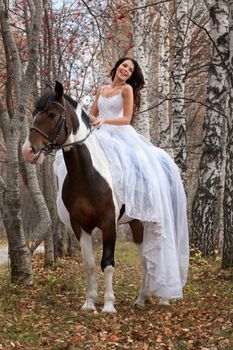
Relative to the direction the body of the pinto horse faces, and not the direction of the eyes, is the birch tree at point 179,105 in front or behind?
behind

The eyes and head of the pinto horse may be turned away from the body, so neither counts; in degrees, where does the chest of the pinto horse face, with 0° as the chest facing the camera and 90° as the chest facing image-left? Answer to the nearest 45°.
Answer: approximately 45°

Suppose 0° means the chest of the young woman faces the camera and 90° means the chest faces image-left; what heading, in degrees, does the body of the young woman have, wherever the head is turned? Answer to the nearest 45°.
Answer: approximately 45°

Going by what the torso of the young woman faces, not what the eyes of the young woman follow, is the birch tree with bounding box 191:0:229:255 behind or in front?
behind

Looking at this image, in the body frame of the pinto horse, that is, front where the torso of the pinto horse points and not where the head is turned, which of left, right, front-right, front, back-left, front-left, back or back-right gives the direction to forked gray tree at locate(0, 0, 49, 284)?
right
